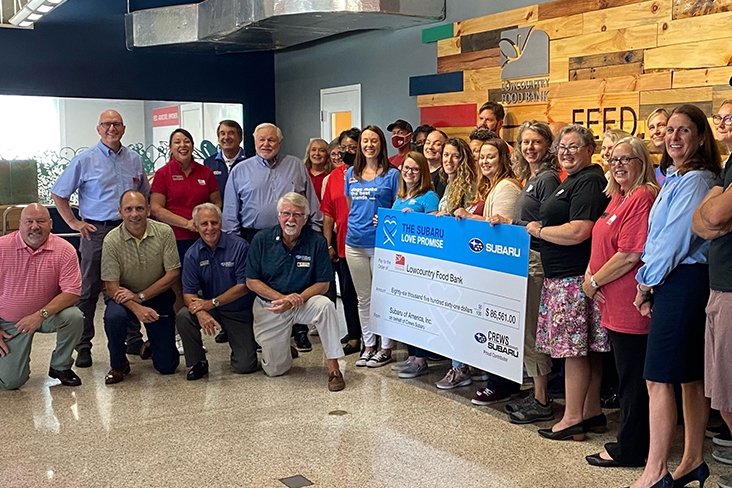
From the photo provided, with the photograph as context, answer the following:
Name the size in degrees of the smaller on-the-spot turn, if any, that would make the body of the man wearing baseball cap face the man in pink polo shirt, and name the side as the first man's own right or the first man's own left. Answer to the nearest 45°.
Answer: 0° — they already face them

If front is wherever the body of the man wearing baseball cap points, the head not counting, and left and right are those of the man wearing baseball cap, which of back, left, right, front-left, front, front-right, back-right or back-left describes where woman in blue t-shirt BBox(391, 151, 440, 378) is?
front-left

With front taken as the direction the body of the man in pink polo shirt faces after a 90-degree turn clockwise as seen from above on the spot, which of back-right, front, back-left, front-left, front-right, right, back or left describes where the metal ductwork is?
back-right

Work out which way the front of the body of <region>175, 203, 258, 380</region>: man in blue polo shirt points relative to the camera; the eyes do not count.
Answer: toward the camera

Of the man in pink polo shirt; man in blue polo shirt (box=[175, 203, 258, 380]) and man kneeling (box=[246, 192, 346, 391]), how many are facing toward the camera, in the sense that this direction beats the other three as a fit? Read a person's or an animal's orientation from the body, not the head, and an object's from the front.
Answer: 3

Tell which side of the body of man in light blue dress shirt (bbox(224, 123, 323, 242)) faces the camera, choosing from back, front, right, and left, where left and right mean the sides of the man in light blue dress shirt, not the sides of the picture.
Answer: front

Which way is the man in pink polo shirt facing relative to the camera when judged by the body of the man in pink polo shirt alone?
toward the camera

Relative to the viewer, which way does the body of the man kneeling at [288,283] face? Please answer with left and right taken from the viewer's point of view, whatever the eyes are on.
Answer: facing the viewer

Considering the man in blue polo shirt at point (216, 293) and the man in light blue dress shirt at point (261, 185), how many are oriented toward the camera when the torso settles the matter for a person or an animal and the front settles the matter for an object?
2

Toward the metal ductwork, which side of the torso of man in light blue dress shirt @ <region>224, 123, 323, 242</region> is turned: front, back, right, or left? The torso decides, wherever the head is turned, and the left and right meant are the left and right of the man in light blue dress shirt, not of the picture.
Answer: back

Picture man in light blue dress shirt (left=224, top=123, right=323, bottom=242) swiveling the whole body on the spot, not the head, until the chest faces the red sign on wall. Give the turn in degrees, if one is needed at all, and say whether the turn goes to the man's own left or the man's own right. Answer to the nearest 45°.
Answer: approximately 180°

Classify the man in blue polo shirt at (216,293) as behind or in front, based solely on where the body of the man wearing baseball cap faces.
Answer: in front

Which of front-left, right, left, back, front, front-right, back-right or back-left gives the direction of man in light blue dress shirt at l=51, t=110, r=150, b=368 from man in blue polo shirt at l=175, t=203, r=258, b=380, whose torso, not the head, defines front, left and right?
back-right

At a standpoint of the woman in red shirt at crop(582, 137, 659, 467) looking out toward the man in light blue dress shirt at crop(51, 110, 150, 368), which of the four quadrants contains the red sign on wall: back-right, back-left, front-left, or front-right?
front-right
